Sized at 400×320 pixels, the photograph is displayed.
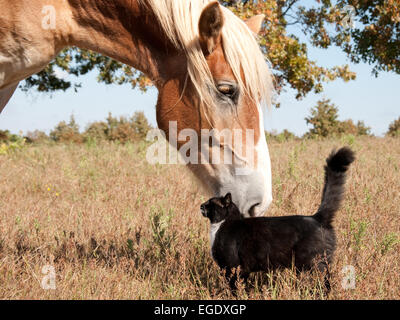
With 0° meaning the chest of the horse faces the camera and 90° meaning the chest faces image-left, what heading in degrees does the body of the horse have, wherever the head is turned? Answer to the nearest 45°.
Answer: approximately 270°

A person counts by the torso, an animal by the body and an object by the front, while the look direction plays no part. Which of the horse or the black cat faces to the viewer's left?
the black cat

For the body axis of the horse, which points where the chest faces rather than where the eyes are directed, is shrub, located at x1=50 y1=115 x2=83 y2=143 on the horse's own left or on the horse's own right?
on the horse's own left

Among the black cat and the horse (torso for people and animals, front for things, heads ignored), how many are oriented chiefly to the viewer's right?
1

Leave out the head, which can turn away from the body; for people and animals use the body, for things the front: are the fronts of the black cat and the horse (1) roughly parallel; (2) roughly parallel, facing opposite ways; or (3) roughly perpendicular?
roughly parallel, facing opposite ways

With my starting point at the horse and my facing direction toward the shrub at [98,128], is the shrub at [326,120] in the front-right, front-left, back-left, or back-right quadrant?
front-right

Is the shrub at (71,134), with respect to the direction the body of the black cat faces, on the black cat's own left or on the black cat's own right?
on the black cat's own right

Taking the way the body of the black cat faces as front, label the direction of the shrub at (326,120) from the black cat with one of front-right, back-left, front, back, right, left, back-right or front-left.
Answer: right

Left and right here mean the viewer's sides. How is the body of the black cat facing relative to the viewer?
facing to the left of the viewer
